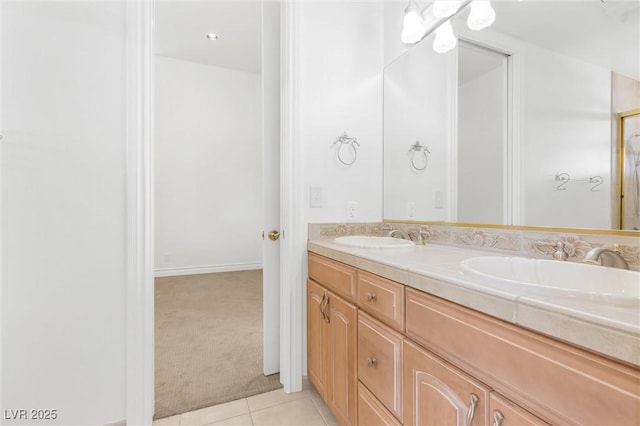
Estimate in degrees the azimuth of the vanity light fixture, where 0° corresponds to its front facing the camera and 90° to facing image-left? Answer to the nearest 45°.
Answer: approximately 45°

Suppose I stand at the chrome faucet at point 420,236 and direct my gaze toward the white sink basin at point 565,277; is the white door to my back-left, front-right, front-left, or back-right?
back-right

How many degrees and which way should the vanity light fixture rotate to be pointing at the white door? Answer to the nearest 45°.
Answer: approximately 45° to its right

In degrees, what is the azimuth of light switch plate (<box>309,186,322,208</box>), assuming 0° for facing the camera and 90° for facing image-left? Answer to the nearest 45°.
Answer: approximately 0°

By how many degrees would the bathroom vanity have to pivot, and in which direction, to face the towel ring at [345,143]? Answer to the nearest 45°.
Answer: approximately 90° to its right
